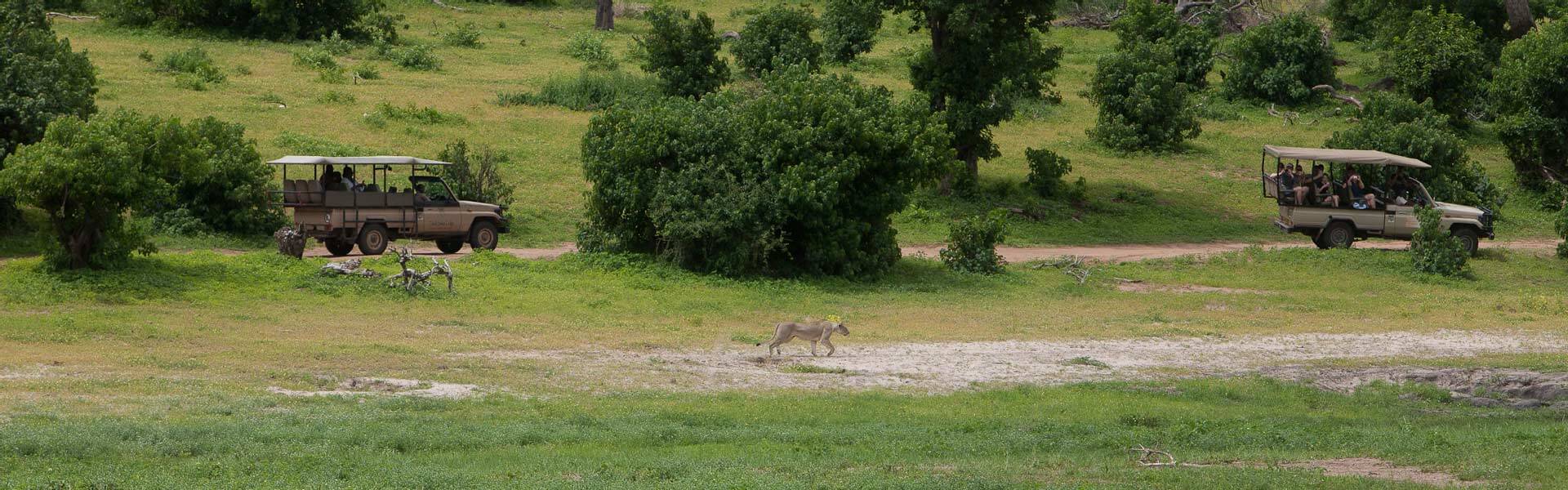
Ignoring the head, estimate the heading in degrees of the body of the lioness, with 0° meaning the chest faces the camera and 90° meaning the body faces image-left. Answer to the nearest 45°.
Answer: approximately 270°

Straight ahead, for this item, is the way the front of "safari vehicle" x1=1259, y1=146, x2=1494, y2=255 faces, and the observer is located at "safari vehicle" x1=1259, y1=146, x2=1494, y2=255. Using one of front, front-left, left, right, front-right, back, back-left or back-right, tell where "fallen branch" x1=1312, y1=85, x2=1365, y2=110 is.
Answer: left

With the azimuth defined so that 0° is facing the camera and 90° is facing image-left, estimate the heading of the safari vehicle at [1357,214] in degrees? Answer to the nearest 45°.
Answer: approximately 270°

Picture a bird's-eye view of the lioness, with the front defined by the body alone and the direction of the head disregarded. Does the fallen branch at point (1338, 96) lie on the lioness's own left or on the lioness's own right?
on the lioness's own left

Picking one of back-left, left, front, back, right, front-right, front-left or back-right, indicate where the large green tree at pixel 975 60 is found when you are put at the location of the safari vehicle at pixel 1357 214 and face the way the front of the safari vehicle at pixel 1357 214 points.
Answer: back

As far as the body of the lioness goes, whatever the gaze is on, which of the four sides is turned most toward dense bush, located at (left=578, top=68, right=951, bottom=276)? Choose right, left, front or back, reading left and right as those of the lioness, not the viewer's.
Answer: left

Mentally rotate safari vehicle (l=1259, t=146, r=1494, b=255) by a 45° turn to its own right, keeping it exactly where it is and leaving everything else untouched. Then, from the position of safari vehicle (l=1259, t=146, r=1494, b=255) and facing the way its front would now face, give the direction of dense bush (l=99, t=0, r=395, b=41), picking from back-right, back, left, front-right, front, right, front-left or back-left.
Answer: back-right

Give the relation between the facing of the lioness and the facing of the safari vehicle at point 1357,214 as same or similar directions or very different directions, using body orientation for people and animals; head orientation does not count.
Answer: same or similar directions

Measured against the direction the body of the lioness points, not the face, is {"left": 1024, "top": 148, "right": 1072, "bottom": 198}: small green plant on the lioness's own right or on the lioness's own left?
on the lioness's own left

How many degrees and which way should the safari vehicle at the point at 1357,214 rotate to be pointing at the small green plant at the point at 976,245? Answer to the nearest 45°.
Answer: approximately 135° to its right

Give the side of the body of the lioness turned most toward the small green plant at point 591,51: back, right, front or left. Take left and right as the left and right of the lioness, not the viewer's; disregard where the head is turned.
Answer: left

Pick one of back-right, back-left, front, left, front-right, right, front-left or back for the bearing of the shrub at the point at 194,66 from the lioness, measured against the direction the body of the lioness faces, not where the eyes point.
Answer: back-left

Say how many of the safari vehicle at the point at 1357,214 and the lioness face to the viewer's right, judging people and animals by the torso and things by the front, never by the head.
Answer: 2
